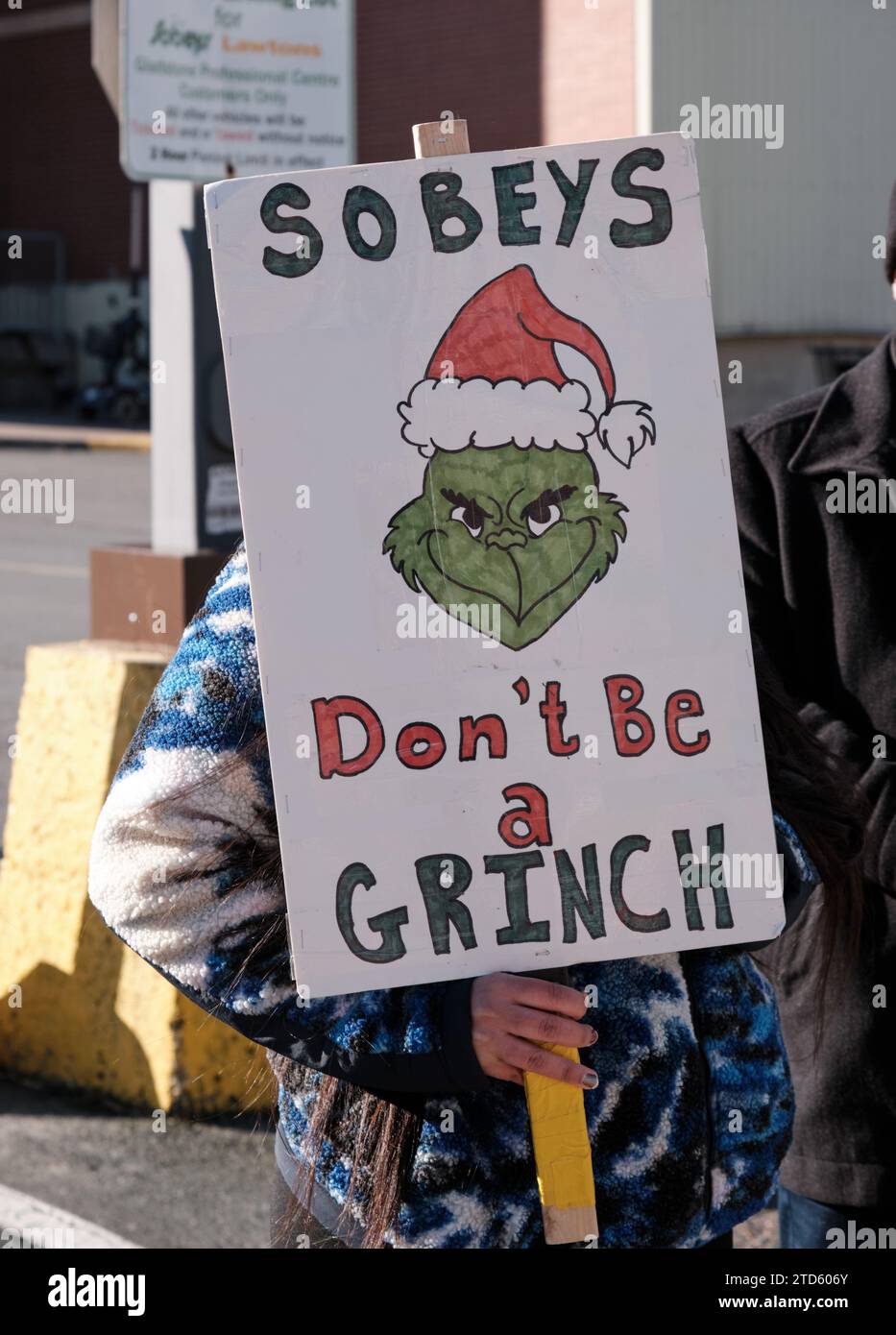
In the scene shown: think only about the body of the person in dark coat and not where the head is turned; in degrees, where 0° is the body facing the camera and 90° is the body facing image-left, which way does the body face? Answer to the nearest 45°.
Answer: approximately 0°

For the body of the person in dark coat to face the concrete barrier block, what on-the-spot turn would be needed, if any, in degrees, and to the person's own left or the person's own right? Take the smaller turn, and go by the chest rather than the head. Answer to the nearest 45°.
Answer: approximately 135° to the person's own right
